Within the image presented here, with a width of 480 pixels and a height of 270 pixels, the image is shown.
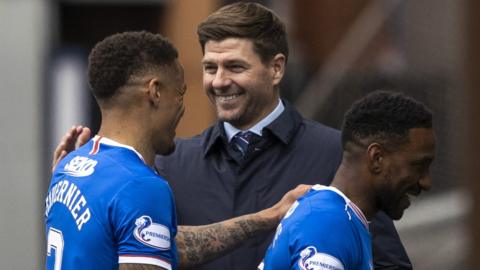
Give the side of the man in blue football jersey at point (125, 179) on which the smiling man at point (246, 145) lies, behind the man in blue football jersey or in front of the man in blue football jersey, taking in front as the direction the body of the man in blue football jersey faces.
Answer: in front

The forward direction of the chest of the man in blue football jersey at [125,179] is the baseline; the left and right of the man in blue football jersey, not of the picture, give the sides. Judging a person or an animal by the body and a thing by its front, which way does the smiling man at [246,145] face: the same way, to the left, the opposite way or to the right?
the opposite way

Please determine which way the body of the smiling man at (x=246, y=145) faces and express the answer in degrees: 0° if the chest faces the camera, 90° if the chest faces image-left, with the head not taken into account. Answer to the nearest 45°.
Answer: approximately 45°

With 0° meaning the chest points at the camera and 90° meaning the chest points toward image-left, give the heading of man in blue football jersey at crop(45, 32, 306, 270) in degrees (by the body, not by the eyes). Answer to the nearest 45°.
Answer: approximately 225°

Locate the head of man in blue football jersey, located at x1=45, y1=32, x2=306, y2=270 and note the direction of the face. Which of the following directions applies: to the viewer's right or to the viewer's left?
to the viewer's right
